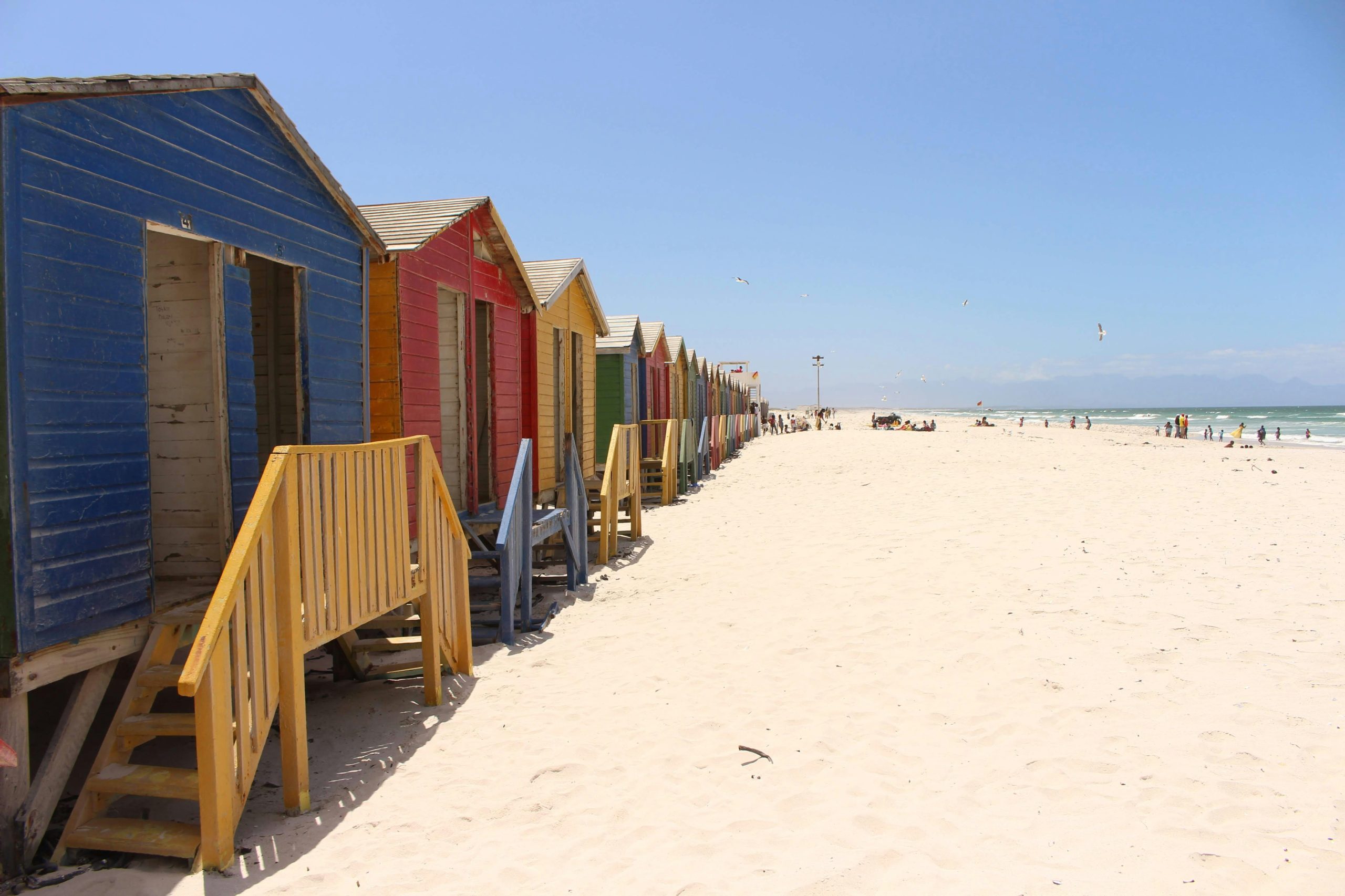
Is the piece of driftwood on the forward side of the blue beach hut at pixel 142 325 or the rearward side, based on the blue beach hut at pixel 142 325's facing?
on the forward side

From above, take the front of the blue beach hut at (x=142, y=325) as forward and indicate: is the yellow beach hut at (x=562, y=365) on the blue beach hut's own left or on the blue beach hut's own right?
on the blue beach hut's own left

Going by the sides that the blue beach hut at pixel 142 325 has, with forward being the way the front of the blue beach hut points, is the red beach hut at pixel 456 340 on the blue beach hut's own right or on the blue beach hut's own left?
on the blue beach hut's own left

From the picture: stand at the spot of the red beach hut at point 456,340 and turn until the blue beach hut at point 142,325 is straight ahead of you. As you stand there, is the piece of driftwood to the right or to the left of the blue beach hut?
left

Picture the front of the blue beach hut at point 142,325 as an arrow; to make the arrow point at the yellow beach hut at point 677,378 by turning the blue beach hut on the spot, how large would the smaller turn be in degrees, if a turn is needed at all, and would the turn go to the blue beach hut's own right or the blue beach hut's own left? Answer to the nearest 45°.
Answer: approximately 90° to the blue beach hut's own left

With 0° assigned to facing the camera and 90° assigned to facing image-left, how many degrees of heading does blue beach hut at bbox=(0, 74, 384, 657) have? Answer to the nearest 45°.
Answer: approximately 315°
